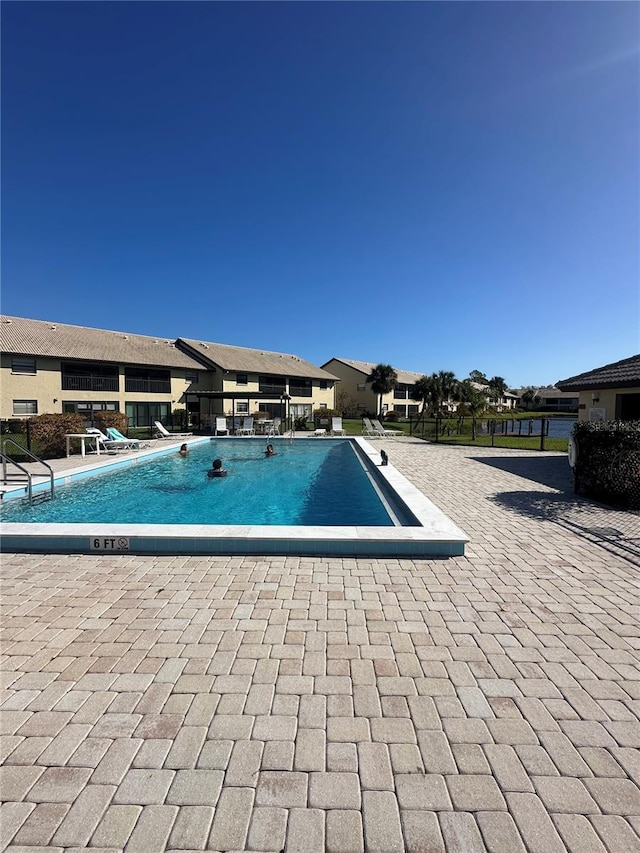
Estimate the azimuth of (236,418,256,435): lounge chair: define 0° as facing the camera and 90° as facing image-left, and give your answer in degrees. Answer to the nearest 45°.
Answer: approximately 0°

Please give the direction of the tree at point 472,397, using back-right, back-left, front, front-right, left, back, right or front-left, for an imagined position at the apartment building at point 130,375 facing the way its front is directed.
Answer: front-left

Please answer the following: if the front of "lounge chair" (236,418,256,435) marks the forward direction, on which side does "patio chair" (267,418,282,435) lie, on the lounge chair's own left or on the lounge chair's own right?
on the lounge chair's own left

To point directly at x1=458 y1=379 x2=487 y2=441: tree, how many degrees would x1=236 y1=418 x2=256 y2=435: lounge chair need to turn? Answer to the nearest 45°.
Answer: approximately 135° to its left

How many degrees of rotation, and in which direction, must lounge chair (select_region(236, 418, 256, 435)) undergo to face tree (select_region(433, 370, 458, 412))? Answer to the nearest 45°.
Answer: approximately 135° to its left

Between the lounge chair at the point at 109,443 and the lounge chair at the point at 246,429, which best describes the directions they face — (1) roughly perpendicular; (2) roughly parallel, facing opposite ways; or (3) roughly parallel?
roughly perpendicular

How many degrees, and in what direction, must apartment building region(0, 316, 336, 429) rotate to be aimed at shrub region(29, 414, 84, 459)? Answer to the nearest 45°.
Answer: approximately 45° to its right

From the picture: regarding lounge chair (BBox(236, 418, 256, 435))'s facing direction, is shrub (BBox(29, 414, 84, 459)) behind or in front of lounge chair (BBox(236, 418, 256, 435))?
in front

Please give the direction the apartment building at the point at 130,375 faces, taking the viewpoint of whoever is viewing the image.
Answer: facing the viewer and to the right of the viewer

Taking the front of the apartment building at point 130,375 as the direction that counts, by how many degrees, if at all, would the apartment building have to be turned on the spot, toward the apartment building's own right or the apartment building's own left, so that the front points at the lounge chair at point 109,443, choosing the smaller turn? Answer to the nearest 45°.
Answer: approximately 45° to the apartment building's own right

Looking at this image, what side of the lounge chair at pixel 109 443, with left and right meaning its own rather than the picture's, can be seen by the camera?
right
